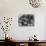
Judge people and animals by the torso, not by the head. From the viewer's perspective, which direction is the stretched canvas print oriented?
toward the camera
